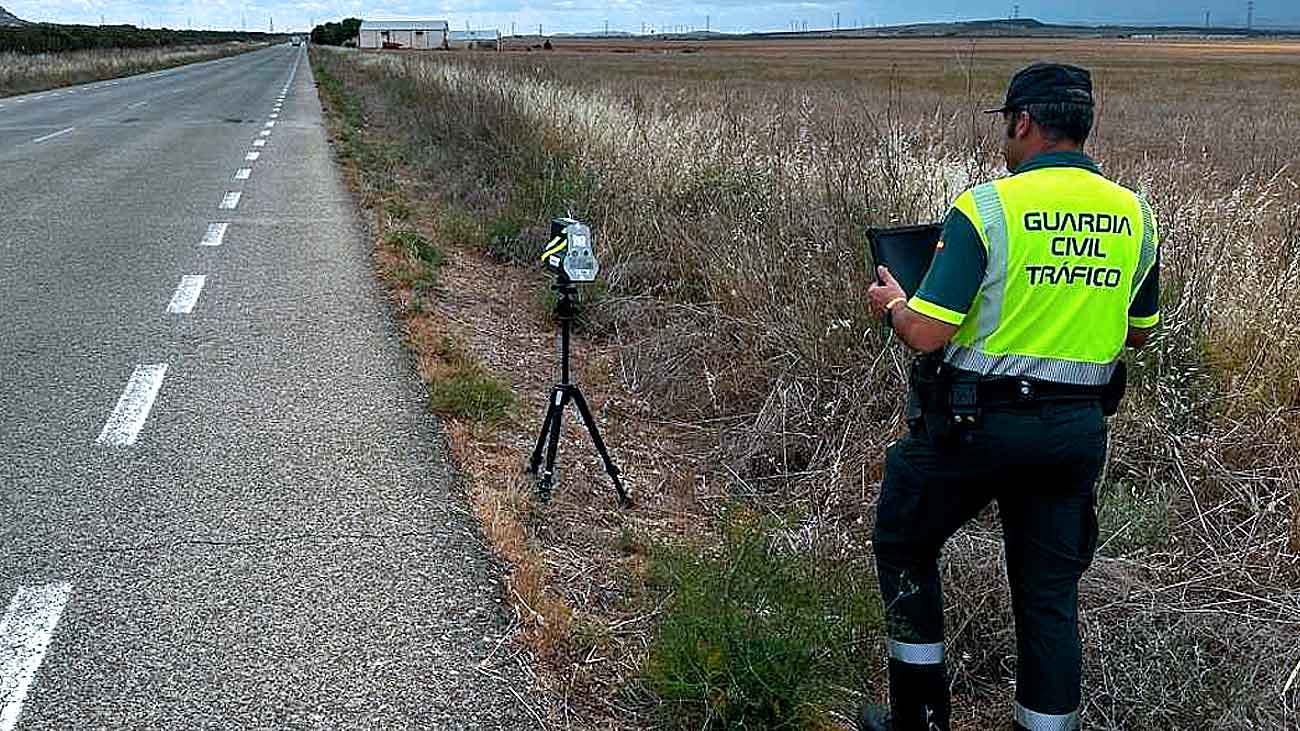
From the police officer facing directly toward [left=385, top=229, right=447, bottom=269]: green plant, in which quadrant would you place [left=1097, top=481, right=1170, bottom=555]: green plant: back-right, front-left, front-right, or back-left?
front-right

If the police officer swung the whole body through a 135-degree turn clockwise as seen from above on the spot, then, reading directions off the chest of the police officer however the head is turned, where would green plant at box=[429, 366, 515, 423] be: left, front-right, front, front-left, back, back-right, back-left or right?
back-left

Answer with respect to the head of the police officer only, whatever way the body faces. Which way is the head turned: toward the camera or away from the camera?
away from the camera

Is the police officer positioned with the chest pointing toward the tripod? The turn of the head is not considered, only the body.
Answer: yes

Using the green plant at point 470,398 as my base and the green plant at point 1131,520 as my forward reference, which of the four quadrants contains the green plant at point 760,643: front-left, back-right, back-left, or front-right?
front-right

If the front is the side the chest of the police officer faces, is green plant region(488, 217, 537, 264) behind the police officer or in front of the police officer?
in front

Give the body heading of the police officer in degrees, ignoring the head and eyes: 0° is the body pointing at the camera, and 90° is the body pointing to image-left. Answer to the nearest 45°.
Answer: approximately 135°
